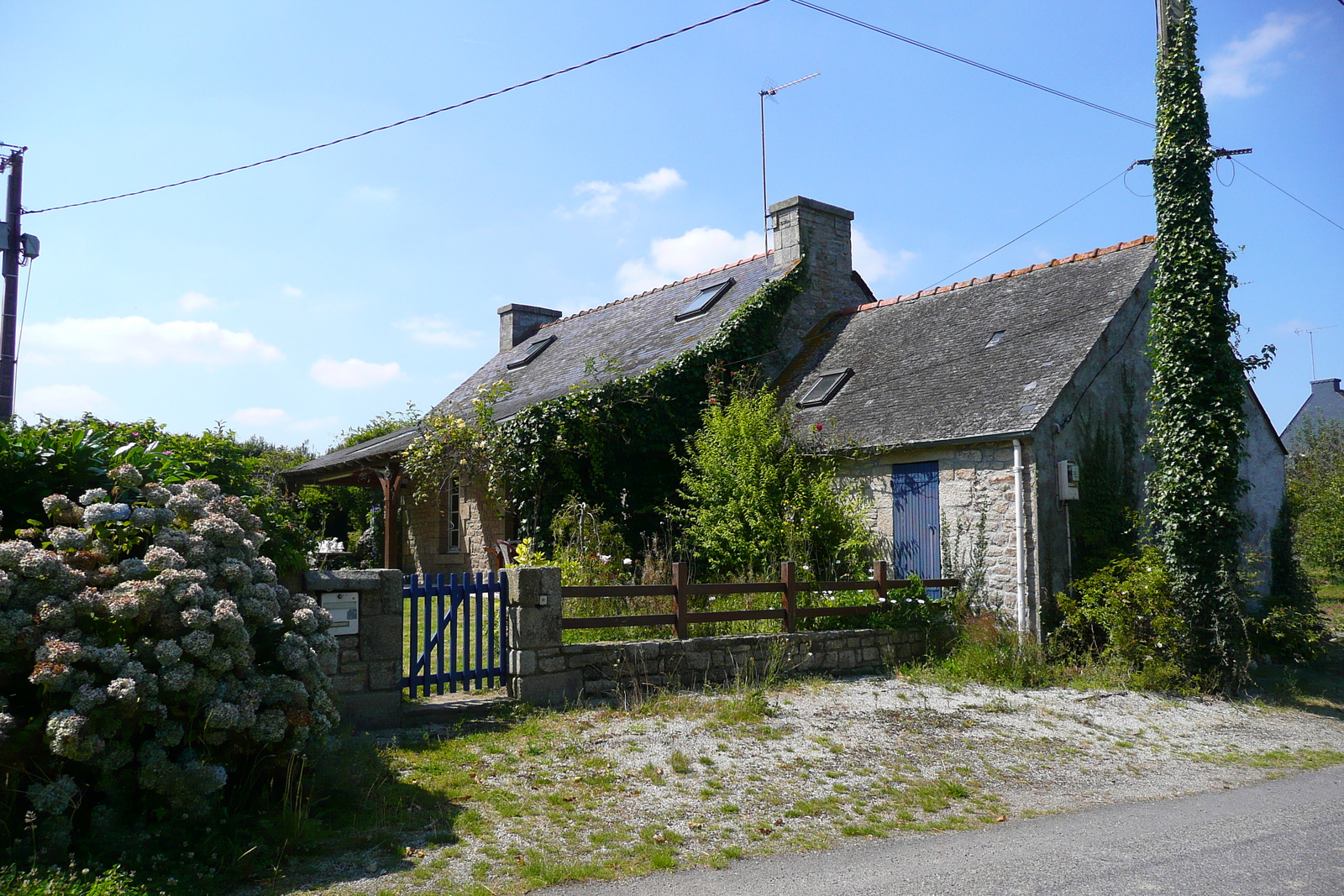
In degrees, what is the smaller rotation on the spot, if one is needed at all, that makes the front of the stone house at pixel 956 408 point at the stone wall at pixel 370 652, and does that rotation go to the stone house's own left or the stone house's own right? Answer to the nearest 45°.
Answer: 0° — it already faces it

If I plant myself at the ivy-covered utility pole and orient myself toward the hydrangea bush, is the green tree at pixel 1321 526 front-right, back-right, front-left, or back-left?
back-right

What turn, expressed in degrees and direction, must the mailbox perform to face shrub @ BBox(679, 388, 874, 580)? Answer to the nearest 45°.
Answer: approximately 135° to its left

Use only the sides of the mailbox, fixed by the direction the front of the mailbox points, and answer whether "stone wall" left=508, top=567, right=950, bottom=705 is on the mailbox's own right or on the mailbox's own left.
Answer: on the mailbox's own left

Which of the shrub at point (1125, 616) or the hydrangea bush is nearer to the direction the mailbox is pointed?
the hydrangea bush

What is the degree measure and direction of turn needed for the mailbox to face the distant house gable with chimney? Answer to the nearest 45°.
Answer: approximately 135° to its left

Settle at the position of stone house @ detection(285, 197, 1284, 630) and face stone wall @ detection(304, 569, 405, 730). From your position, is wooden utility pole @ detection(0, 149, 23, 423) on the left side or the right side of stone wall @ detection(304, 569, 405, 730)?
right

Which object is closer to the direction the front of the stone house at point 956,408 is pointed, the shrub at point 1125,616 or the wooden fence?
the wooden fence
